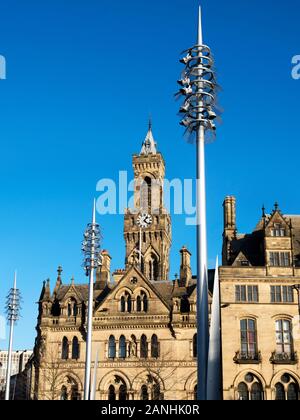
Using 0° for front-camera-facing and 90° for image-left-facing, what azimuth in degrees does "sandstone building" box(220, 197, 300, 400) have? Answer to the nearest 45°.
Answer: approximately 0°
